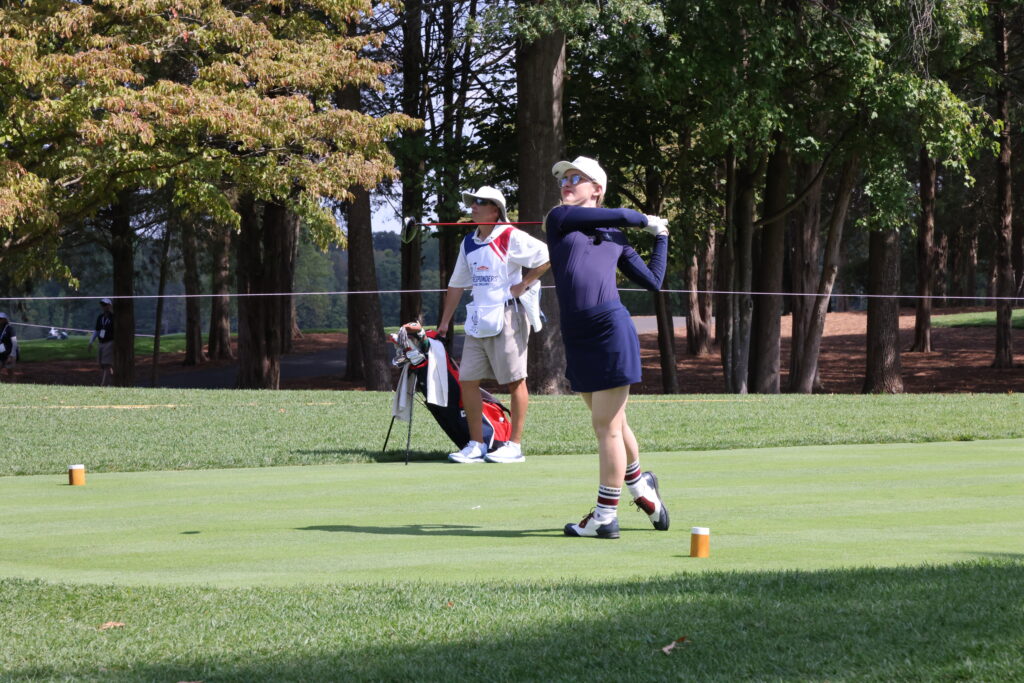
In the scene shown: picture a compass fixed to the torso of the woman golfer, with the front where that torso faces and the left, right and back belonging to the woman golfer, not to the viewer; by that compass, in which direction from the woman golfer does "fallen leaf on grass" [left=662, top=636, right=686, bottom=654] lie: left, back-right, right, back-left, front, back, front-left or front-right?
front-left

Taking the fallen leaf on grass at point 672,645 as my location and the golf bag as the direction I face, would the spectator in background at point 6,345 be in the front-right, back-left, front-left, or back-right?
front-left

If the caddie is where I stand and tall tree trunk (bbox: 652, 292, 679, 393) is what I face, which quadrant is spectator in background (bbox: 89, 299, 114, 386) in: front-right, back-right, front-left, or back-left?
front-left

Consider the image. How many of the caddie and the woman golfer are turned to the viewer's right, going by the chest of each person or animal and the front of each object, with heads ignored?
0

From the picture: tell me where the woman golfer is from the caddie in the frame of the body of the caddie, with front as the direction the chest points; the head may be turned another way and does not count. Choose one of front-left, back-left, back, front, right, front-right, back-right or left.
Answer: front-left

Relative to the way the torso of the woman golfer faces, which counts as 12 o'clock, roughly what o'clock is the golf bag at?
The golf bag is roughly at 4 o'clock from the woman golfer.

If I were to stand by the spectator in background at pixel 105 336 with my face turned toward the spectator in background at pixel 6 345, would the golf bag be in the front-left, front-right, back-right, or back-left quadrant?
back-left

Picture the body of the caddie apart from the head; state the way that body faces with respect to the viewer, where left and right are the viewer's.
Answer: facing the viewer and to the left of the viewer

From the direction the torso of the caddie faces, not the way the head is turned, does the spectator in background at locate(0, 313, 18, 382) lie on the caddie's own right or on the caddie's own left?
on the caddie's own right

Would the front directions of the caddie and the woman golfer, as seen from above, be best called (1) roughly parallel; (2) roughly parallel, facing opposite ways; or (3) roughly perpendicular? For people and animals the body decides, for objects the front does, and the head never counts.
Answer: roughly parallel
